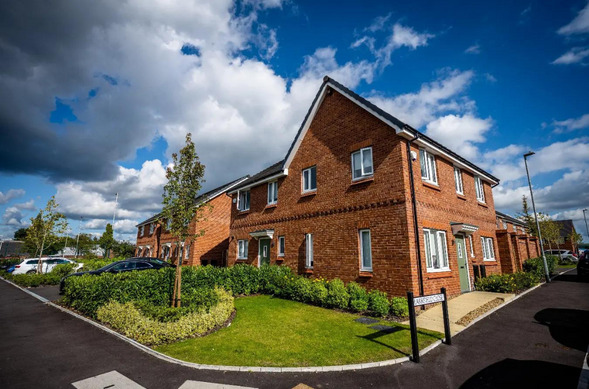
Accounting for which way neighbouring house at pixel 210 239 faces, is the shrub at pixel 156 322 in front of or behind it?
in front

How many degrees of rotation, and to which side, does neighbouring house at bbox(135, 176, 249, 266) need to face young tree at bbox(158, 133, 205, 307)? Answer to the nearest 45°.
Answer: approximately 45° to its left

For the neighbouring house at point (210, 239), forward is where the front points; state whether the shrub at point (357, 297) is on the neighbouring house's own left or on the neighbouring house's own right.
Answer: on the neighbouring house's own left

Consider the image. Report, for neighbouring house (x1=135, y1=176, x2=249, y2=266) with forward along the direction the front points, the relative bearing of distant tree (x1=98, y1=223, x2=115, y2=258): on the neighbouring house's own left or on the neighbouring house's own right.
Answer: on the neighbouring house's own right

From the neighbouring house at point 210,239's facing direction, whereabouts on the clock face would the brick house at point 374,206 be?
The brick house is roughly at 10 o'clock from the neighbouring house.

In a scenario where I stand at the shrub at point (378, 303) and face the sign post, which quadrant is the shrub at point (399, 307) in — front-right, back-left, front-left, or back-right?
front-left

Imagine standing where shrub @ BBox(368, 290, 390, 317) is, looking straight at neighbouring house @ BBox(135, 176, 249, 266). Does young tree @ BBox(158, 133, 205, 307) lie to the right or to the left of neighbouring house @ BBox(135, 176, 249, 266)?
left

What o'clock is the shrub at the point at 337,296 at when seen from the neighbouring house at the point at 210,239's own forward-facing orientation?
The shrub is roughly at 10 o'clock from the neighbouring house.

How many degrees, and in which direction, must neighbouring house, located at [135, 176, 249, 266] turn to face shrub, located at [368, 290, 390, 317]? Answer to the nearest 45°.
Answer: approximately 45° to its left

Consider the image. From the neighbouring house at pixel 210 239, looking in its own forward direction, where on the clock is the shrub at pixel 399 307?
The shrub is roughly at 10 o'clock from the neighbouring house.

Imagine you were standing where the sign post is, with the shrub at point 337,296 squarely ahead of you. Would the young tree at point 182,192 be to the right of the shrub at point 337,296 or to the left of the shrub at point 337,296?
left

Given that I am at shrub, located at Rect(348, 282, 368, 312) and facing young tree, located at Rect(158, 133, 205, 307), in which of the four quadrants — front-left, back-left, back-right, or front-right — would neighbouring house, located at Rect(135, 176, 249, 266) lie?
front-right
